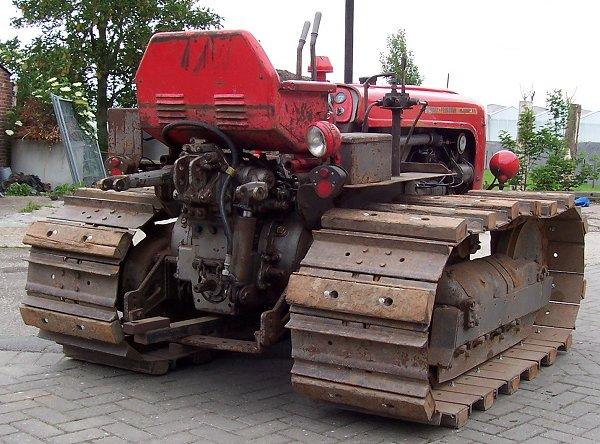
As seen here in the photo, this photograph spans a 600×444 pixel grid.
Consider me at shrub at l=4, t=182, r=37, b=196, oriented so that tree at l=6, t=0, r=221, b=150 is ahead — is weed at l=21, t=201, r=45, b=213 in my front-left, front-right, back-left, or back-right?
back-right

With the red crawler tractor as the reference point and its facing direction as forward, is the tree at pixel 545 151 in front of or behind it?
in front

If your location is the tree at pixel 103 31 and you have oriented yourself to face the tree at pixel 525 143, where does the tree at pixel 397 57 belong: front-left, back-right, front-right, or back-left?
front-left

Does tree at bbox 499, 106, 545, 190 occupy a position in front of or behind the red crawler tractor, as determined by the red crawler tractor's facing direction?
in front

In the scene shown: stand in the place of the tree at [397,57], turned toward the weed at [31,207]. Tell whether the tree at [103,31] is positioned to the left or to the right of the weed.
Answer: right

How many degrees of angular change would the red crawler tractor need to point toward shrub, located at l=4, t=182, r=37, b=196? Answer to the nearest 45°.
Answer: approximately 90° to its left

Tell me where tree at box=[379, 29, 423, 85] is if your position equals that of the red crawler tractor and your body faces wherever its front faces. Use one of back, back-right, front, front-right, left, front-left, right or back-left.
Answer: front-left

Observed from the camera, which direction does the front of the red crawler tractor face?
facing away from the viewer and to the right of the viewer

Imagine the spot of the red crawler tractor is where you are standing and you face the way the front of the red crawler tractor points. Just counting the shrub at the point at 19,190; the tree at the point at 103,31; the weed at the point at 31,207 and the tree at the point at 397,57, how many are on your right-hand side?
0

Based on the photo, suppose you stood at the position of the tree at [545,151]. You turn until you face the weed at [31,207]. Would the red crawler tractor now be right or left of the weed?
left

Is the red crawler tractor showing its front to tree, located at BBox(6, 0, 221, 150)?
no

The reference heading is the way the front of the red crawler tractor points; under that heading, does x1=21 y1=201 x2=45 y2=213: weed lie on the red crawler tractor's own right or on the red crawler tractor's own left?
on the red crawler tractor's own left
